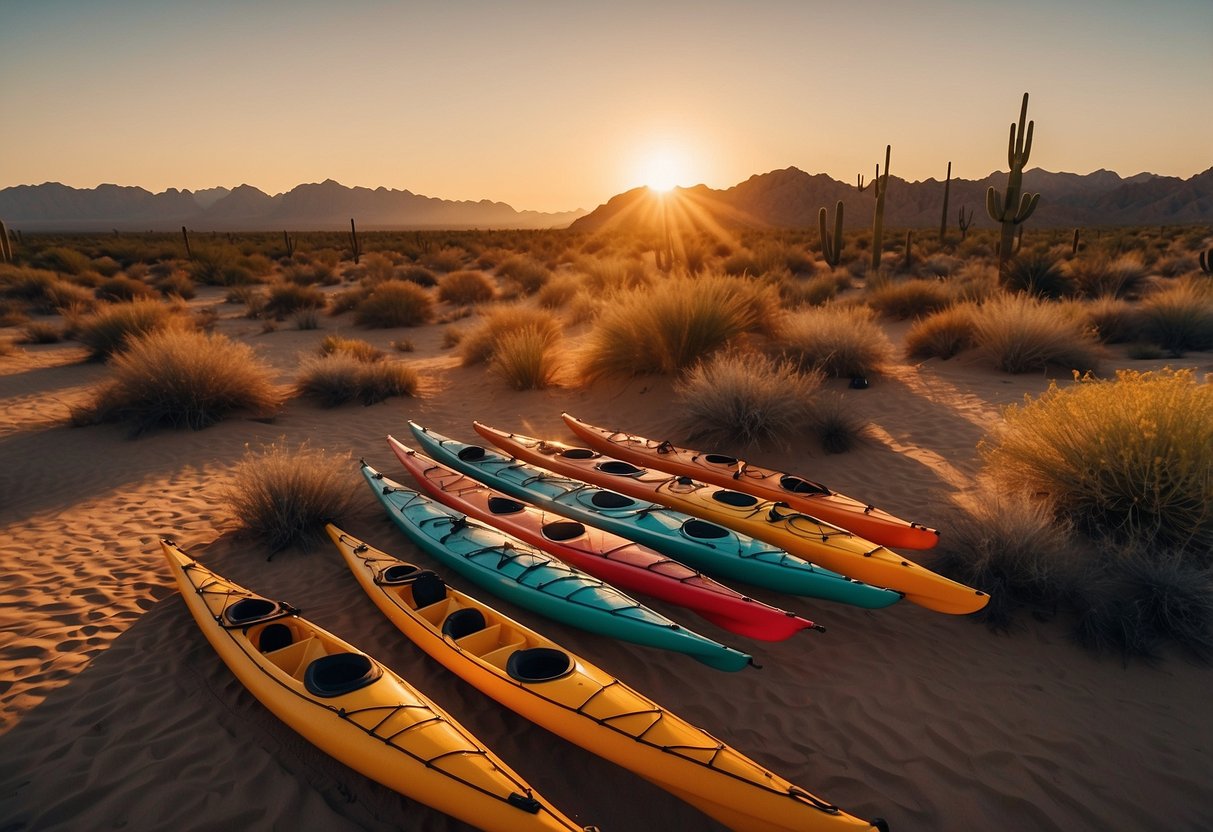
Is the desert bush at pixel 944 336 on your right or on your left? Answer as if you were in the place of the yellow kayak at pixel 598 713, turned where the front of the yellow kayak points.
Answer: on your left

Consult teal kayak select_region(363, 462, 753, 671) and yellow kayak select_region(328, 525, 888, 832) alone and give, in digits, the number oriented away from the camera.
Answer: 0

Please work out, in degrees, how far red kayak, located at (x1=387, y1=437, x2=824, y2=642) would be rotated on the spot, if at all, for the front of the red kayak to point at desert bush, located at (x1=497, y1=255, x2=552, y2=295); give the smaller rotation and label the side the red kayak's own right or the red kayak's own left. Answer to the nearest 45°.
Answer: approximately 135° to the red kayak's own left

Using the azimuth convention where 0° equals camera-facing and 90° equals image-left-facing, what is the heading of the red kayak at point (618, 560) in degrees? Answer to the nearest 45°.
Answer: approximately 315°

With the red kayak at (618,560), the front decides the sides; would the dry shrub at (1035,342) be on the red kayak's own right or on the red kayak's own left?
on the red kayak's own left

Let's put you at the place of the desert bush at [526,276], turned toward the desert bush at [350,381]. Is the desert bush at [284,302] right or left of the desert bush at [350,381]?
right

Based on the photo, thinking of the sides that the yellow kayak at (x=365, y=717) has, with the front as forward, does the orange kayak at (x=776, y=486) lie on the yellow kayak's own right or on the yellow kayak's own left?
on the yellow kayak's own left

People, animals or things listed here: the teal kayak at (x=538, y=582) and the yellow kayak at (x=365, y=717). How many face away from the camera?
0

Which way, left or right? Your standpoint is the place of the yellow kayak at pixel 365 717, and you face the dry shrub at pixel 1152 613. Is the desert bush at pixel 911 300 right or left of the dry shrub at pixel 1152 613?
left

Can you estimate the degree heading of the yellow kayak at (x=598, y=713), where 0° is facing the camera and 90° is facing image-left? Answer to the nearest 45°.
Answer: approximately 315°

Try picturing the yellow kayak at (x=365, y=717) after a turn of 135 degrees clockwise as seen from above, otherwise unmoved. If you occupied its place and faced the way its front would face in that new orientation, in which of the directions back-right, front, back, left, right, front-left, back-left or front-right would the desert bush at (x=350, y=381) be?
right

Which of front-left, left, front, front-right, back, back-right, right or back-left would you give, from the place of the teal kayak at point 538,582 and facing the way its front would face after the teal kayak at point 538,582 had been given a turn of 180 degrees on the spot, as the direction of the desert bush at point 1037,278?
right
